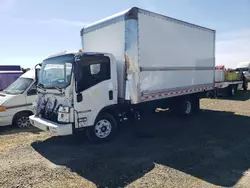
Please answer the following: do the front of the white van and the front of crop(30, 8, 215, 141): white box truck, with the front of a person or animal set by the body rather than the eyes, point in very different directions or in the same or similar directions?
same or similar directions

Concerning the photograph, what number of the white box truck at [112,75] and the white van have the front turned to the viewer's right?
0

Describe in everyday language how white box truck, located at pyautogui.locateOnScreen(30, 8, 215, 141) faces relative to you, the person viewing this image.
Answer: facing the viewer and to the left of the viewer

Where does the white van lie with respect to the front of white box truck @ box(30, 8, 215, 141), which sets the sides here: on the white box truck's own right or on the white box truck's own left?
on the white box truck's own right
